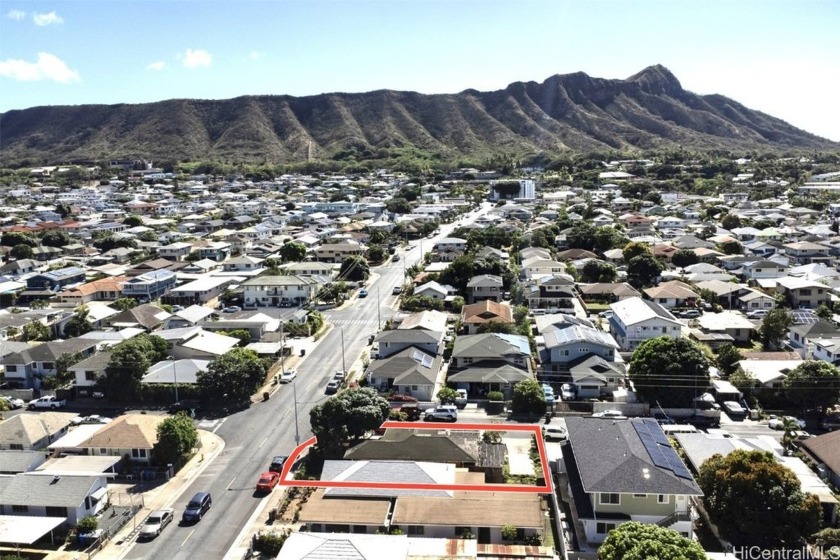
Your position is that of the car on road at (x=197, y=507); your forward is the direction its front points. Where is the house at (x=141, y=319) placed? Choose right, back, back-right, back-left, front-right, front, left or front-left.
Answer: back-right

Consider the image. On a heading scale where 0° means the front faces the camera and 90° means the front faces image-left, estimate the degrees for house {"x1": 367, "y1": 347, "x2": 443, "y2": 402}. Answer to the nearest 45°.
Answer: approximately 0°

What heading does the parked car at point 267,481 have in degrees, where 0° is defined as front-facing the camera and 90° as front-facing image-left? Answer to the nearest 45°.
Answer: approximately 225°

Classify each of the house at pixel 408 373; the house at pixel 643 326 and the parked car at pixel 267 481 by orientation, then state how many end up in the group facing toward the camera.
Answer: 2

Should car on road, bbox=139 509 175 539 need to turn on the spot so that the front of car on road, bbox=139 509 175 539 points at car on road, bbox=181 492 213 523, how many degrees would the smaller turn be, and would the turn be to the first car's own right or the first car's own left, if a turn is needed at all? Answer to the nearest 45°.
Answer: approximately 135° to the first car's own left

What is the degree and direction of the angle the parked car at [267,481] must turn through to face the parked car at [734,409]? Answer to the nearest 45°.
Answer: approximately 45° to its right

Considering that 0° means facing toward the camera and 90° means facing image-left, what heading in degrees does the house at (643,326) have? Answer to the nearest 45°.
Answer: approximately 0°

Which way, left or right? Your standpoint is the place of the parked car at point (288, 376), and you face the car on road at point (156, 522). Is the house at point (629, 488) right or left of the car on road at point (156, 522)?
left

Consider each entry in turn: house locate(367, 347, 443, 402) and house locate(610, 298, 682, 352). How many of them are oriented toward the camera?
2

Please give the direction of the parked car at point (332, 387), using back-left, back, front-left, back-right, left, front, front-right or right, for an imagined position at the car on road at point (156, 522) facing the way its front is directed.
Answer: back

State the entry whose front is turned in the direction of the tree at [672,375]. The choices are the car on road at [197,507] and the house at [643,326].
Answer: the house

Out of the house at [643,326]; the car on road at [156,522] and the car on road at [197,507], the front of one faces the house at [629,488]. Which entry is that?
the house at [643,326]
